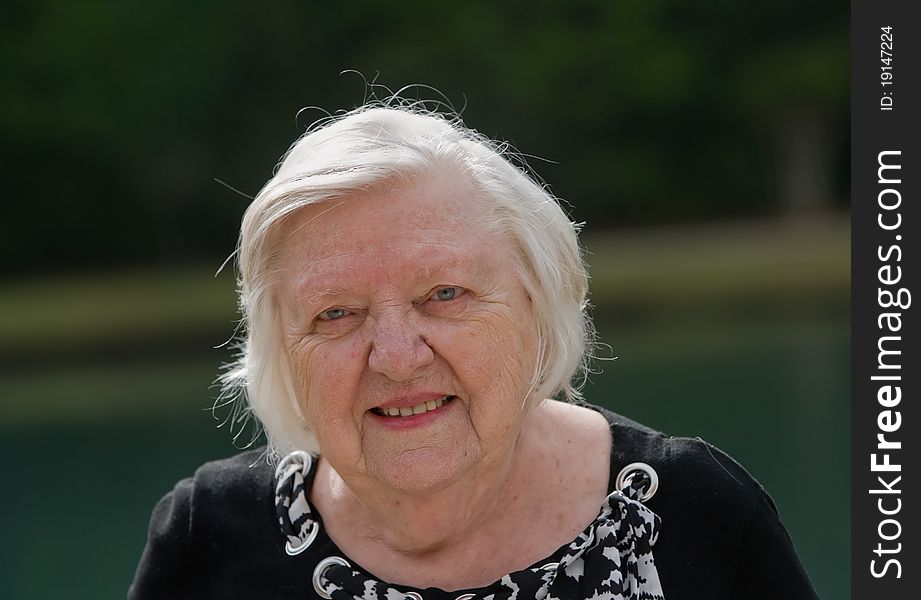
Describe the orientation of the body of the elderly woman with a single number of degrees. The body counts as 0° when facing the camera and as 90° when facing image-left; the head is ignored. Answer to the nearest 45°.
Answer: approximately 0°
